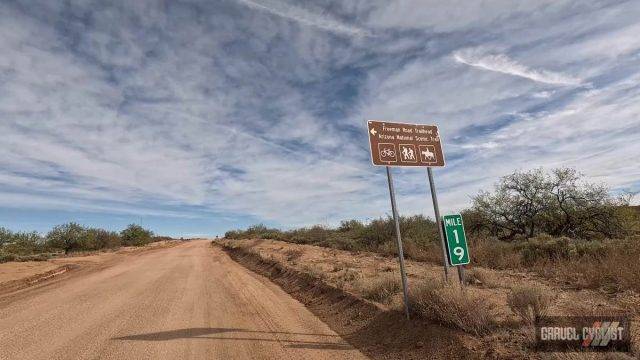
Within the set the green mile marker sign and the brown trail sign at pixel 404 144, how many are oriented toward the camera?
2

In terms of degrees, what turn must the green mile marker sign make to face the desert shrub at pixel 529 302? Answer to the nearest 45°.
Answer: approximately 45° to its left

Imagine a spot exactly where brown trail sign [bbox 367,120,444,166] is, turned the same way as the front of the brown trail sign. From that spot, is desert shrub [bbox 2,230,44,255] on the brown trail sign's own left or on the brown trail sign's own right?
on the brown trail sign's own right
